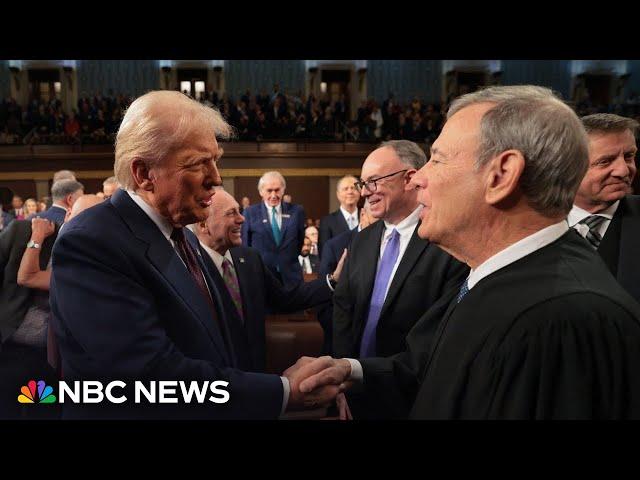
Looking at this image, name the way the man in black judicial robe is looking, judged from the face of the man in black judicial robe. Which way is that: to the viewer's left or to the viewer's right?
to the viewer's left

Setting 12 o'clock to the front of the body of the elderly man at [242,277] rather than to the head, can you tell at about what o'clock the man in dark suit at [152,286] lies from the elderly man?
The man in dark suit is roughly at 2 o'clock from the elderly man.

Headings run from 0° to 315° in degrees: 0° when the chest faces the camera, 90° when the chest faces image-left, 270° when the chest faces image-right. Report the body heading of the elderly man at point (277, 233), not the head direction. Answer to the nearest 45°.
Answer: approximately 0°

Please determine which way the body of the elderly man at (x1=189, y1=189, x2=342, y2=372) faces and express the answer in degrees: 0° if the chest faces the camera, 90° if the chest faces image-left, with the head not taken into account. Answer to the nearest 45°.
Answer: approximately 315°

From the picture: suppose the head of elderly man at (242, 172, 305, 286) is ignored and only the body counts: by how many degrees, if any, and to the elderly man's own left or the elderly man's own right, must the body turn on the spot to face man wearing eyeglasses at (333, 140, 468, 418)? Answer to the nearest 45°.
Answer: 0° — they already face them

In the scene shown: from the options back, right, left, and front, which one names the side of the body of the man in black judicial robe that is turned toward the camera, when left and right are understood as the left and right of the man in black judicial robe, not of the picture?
left

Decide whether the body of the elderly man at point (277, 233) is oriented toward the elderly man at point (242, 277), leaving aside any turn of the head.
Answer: yes

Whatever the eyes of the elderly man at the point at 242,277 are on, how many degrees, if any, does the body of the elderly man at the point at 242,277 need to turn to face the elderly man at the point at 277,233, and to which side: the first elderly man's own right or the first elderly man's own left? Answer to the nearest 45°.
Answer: approximately 135° to the first elderly man's own left

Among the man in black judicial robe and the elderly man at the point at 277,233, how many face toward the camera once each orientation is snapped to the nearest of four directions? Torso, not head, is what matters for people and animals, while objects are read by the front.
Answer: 1

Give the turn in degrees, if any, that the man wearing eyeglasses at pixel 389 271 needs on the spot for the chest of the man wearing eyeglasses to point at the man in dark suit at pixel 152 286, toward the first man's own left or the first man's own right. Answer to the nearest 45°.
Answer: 0° — they already face them

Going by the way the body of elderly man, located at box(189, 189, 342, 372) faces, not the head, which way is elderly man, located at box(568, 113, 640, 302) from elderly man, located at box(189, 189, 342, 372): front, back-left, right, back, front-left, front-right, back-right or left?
front-left

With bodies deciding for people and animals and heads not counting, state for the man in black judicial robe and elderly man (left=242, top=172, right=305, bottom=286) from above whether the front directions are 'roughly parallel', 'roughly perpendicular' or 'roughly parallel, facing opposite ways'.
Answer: roughly perpendicular
